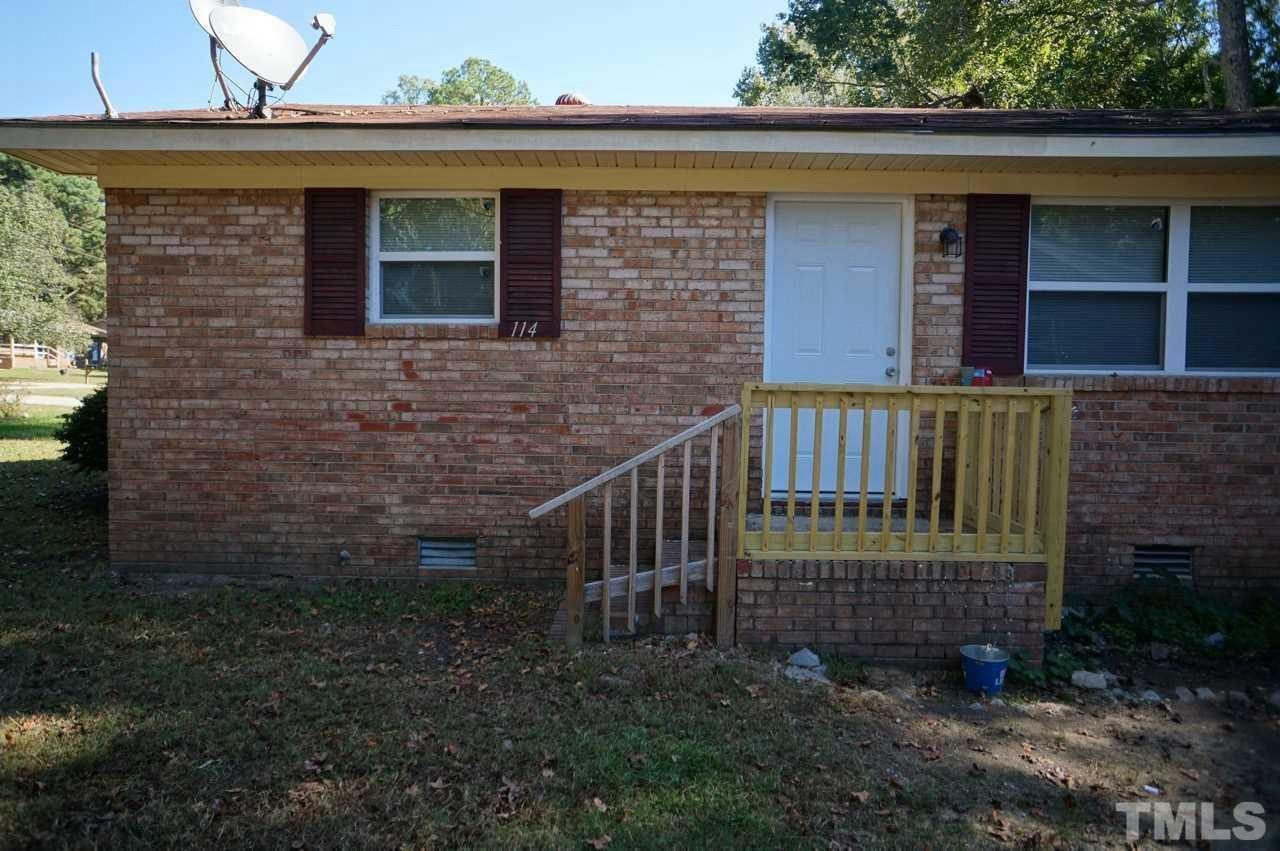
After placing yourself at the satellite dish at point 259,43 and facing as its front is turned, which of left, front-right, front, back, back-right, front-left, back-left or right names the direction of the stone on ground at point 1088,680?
front

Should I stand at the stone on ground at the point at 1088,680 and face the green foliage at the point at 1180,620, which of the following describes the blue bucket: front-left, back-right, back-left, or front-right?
back-left

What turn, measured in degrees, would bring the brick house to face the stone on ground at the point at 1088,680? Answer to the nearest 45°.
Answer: approximately 45° to its left

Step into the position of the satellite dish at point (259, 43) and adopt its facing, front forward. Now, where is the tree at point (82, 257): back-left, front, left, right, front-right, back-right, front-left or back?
back-left

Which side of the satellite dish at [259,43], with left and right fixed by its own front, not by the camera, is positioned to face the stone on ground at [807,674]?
front

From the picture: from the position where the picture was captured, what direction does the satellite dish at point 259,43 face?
facing the viewer and to the right of the viewer

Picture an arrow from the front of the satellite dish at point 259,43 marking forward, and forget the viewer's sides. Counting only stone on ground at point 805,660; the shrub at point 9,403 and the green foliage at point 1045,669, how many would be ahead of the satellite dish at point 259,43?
2

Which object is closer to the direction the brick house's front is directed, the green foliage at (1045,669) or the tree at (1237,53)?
the green foliage

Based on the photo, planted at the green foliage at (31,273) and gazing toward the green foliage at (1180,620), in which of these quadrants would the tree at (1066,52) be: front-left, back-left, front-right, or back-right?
front-left

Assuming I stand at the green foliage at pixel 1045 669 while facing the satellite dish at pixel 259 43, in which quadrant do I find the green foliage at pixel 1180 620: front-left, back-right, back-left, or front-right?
back-right

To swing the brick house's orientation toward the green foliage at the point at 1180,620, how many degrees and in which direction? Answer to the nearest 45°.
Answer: approximately 90° to its left

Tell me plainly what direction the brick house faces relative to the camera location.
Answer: facing the viewer

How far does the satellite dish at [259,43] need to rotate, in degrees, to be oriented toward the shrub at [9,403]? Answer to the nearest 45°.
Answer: approximately 135° to its left

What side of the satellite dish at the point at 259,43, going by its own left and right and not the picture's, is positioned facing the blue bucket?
front

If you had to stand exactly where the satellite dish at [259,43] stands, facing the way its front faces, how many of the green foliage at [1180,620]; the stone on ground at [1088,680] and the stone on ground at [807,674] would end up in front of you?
3
